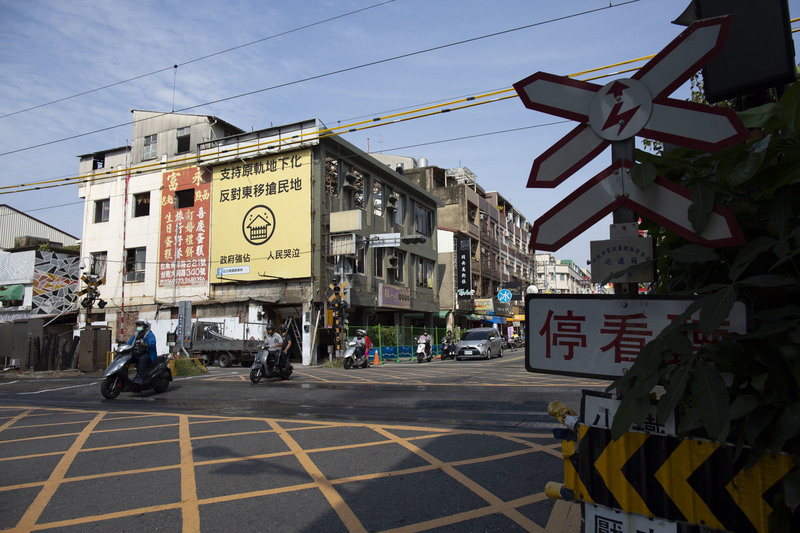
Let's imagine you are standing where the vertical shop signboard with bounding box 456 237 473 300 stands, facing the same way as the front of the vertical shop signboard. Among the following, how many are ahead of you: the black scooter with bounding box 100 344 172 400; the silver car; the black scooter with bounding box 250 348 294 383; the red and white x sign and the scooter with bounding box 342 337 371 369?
5

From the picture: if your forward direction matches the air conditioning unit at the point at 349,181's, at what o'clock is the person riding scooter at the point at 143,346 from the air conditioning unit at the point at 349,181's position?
The person riding scooter is roughly at 2 o'clock from the air conditioning unit.

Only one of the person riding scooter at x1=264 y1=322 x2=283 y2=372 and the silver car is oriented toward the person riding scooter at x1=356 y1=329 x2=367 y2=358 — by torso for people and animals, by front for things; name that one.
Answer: the silver car

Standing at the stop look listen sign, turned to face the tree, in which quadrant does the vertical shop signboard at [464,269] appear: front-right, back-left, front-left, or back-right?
back-left

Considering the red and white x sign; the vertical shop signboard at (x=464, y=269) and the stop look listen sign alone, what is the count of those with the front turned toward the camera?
3

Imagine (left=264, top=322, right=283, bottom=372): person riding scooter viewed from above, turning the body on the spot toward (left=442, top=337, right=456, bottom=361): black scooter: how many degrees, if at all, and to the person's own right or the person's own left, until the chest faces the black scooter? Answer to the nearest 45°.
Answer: approximately 180°

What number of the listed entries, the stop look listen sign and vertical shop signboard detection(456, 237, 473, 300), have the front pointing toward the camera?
2

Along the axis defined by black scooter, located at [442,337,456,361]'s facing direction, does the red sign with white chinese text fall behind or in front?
in front

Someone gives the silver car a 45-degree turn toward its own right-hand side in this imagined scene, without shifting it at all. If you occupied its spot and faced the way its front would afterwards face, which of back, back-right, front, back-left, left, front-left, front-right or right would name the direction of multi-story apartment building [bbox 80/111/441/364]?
front

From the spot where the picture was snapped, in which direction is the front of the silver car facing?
facing the viewer and to the left of the viewer

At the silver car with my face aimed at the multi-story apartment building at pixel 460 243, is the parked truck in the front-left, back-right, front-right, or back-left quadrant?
back-left

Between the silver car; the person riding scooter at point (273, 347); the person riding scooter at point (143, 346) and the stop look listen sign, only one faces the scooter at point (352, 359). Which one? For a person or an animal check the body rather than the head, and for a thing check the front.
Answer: the silver car

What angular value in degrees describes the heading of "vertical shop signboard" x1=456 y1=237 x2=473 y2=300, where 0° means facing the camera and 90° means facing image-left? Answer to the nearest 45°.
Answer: approximately 0°

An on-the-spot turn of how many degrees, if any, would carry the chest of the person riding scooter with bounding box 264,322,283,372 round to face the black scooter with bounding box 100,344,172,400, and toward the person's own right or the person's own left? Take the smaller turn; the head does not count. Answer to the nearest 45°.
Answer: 0° — they already face it
